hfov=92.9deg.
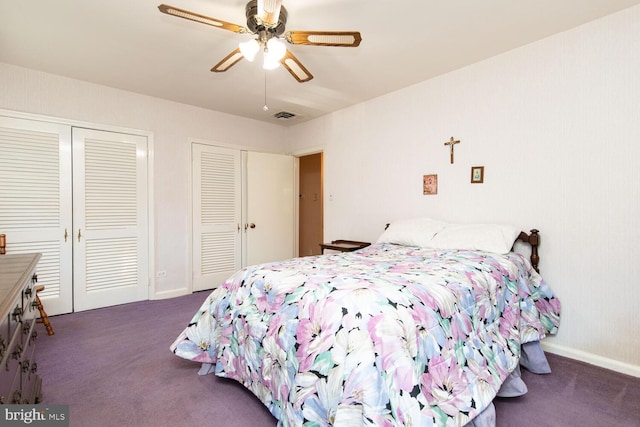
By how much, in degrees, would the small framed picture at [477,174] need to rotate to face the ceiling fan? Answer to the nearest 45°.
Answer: approximately 45° to its right

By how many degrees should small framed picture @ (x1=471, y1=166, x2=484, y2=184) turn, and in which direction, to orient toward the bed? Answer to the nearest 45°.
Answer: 0° — it already faces it

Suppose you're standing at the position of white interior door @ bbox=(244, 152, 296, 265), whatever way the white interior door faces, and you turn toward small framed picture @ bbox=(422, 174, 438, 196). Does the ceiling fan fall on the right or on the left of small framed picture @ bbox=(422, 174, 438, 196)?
right

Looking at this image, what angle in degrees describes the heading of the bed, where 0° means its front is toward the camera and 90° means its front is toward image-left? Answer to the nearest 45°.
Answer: approximately 45°

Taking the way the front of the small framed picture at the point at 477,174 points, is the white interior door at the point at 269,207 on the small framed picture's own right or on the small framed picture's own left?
on the small framed picture's own right
